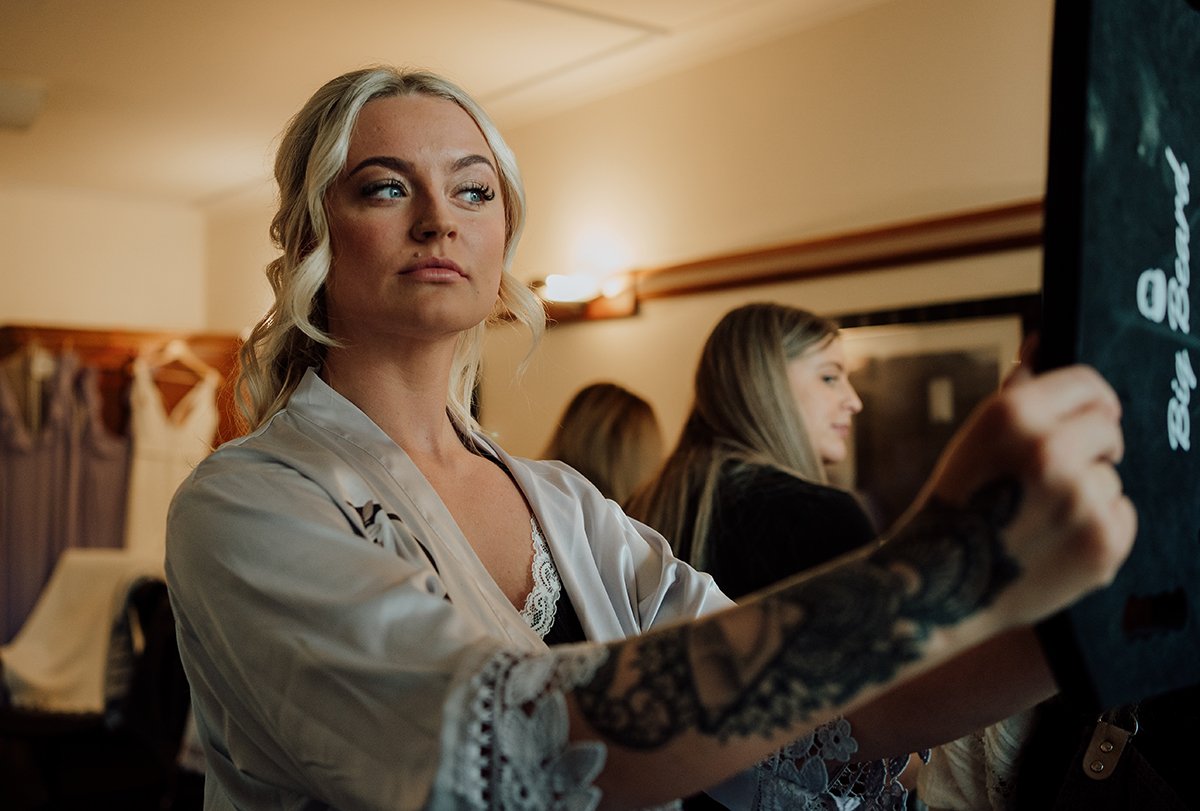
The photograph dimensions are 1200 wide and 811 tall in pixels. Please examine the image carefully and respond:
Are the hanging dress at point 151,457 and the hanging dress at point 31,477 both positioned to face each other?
no

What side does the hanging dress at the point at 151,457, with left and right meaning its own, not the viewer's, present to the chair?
front

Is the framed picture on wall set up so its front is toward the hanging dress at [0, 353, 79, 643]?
no

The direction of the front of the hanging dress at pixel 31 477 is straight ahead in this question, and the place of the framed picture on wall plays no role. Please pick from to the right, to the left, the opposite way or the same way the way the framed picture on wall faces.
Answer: to the right

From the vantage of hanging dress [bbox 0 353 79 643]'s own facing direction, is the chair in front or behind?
in front

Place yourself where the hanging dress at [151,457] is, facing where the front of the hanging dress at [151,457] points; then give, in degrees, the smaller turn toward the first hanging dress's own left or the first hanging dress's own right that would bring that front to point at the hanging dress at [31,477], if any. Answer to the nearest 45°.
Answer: approximately 90° to the first hanging dress's own right

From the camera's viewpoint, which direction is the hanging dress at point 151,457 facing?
toward the camera

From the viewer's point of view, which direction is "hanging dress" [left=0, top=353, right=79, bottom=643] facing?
toward the camera

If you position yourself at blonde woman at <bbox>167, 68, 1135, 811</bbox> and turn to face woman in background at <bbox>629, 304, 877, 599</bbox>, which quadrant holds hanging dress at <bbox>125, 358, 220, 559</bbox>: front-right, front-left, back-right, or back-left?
front-left

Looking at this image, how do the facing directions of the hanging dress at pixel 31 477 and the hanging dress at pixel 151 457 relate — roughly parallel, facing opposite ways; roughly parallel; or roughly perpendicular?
roughly parallel

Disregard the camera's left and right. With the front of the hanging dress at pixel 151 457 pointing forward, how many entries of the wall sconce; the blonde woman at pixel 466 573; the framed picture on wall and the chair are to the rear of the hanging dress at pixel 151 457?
0

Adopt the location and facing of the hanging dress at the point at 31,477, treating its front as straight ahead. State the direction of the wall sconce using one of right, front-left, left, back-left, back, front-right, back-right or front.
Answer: front-left

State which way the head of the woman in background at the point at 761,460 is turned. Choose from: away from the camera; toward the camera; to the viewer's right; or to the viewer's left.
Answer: to the viewer's right

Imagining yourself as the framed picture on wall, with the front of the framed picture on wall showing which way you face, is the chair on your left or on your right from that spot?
on your right

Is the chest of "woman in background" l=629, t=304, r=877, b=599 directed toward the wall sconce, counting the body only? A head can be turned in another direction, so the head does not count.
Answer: no

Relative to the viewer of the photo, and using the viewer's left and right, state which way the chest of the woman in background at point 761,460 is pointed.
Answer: facing away from the viewer and to the right of the viewer
